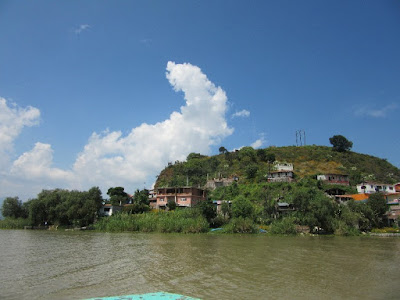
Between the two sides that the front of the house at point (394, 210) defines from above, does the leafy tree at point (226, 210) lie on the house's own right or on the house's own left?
on the house's own right

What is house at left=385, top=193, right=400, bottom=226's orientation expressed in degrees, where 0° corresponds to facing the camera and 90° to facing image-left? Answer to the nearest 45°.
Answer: approximately 0°

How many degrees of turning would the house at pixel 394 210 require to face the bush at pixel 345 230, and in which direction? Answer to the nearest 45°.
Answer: approximately 45° to its right

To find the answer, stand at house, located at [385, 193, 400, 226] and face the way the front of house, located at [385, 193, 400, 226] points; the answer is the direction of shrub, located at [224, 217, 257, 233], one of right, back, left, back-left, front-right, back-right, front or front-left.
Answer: front-right
